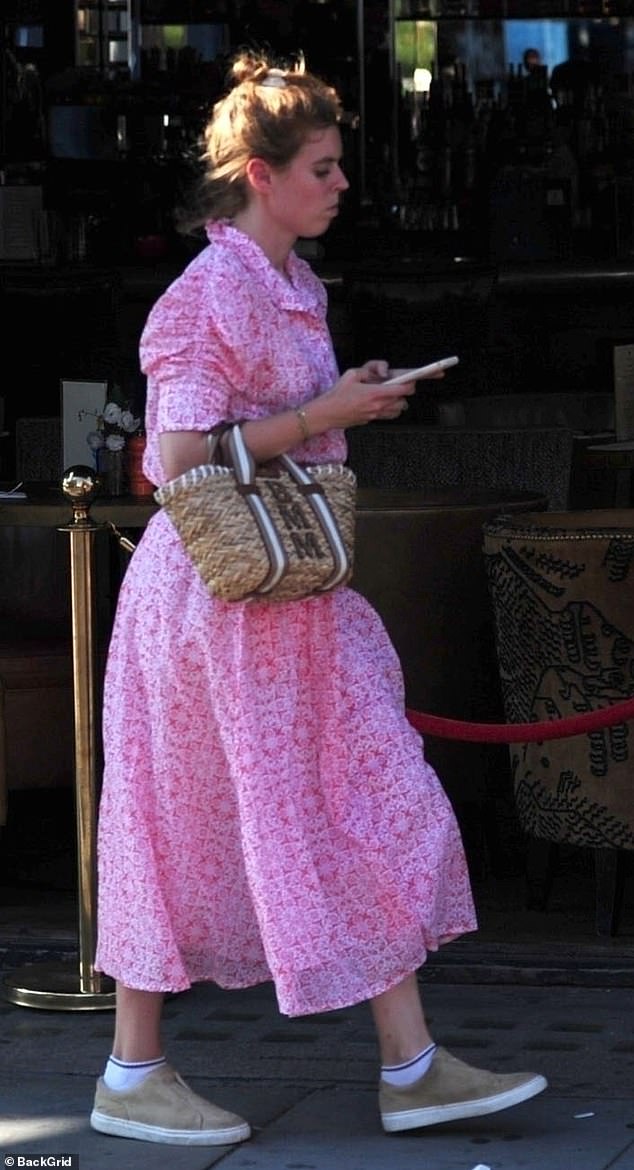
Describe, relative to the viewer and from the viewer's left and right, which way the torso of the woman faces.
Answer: facing to the right of the viewer

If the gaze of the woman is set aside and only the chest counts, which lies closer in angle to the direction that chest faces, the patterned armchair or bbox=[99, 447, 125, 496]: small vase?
the patterned armchair

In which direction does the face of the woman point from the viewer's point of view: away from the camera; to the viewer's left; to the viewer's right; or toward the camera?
to the viewer's right

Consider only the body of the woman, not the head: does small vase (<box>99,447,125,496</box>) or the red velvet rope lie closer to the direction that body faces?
the red velvet rope

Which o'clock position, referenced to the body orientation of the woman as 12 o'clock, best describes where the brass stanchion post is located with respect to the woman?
The brass stanchion post is roughly at 8 o'clock from the woman.

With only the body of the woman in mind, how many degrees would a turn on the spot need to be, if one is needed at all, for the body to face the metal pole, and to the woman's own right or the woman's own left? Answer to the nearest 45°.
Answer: approximately 90° to the woman's own left
